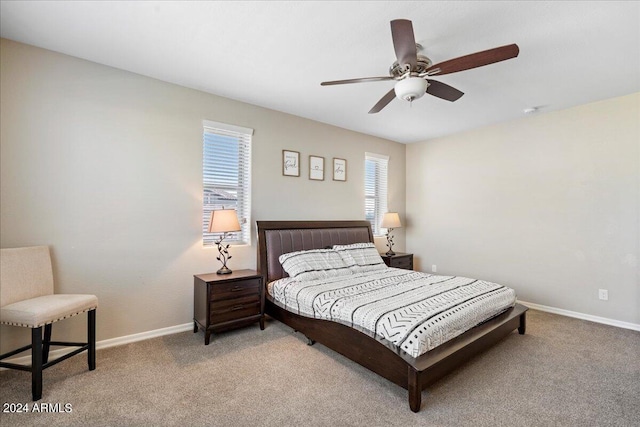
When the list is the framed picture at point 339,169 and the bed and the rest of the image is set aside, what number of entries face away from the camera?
0

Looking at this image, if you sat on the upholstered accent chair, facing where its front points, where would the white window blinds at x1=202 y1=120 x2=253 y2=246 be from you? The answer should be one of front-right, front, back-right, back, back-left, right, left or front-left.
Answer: front-left

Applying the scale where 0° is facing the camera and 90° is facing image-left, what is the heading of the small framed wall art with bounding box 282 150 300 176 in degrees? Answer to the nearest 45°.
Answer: approximately 315°

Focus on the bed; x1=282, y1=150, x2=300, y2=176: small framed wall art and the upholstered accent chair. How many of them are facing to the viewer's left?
0

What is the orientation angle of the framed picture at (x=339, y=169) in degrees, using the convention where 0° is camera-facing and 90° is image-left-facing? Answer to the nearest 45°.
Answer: approximately 315°

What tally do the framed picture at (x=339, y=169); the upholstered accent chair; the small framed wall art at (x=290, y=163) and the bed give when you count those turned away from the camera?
0

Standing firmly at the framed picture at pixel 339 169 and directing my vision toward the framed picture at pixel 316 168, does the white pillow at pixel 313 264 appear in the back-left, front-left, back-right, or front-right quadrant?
front-left

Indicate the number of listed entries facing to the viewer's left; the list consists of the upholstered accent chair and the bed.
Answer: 0

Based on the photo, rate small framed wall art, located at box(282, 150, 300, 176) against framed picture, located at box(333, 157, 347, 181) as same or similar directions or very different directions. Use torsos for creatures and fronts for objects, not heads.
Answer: same or similar directions

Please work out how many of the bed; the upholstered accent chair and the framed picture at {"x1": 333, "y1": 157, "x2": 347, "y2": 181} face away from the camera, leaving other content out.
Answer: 0

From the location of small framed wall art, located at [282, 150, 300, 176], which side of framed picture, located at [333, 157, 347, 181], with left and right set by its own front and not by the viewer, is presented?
right

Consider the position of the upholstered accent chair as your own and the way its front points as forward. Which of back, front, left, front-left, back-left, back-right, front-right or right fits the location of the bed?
front

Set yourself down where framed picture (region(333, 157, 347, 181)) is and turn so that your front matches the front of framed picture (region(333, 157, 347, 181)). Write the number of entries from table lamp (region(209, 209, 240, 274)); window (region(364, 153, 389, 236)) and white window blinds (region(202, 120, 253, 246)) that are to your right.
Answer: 2

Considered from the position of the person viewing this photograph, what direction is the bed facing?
facing the viewer and to the right of the viewer

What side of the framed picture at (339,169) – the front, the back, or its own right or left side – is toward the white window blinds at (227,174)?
right

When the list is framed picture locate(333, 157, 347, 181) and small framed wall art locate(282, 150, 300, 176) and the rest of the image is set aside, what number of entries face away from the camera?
0

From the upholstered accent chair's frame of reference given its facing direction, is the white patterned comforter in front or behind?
in front

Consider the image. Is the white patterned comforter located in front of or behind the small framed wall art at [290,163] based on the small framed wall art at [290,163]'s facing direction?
in front
